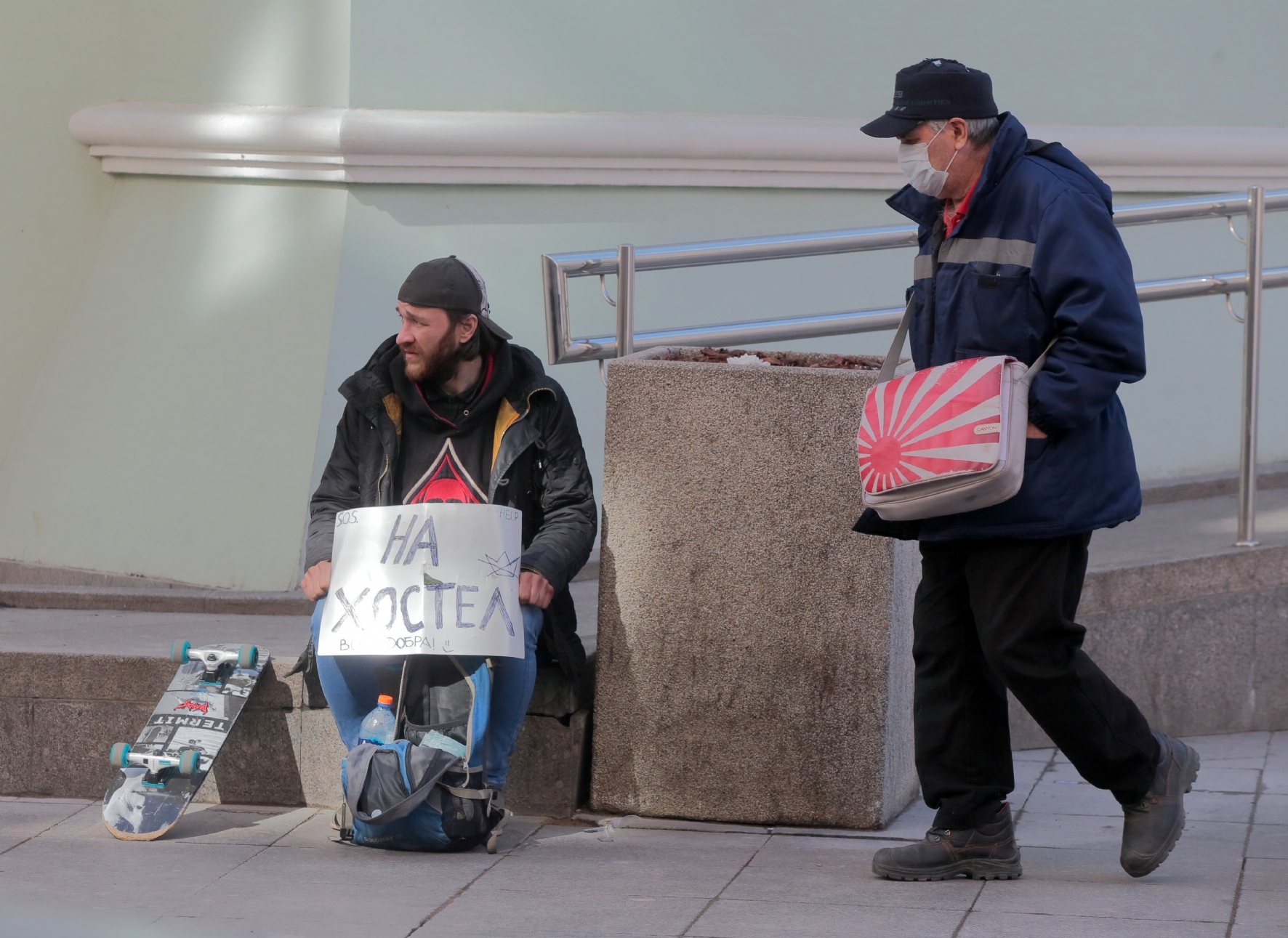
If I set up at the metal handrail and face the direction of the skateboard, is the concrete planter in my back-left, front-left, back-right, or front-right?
front-left

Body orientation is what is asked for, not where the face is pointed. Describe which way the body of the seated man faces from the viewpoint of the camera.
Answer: toward the camera

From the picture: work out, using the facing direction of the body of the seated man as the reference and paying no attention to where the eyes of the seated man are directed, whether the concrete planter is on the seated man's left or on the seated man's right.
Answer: on the seated man's left

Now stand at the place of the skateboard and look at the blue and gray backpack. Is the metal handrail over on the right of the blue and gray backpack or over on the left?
left

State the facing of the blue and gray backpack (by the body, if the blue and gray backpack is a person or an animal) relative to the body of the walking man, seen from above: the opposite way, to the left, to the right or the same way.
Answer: to the left

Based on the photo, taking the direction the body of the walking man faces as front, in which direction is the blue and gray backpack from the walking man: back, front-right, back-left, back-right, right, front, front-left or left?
front

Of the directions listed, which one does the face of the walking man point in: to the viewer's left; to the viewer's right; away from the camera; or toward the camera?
to the viewer's left

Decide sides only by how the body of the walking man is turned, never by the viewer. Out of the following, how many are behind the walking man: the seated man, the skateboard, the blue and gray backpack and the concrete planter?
0

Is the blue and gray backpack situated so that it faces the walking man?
no

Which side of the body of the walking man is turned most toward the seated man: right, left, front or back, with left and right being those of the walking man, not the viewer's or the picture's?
front

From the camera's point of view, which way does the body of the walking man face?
to the viewer's left

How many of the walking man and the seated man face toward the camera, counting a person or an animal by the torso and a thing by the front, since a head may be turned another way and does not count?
1
